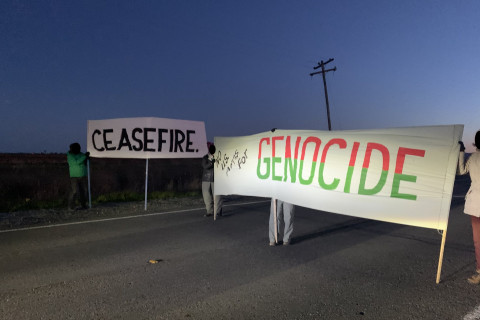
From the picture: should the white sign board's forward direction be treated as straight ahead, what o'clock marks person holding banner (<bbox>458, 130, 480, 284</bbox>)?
The person holding banner is roughly at 11 o'clock from the white sign board.

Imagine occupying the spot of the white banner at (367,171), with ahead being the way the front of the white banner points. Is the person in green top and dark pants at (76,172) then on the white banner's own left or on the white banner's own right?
on the white banner's own right

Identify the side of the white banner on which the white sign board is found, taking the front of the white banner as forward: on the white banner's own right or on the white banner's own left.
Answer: on the white banner's own right

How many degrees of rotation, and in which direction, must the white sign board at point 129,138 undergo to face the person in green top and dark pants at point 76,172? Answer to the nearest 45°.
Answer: approximately 90° to its right

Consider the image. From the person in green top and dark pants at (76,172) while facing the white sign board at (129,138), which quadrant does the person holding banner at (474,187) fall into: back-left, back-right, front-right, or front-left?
front-right

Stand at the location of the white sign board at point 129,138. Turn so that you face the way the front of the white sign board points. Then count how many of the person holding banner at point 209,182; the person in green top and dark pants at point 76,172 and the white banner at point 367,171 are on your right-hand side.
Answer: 1

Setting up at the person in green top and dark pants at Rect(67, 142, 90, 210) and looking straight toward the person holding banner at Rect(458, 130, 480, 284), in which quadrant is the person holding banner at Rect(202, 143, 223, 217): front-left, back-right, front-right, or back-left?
front-left

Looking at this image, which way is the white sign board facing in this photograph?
toward the camera

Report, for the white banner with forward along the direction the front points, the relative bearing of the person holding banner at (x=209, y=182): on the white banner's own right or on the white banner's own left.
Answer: on the white banner's own right

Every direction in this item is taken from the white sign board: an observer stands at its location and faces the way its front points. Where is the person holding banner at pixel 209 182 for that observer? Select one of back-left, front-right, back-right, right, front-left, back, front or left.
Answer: front-left

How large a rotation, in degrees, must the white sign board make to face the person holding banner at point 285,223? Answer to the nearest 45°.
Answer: approximately 45° to its left

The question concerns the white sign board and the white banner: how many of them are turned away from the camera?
0

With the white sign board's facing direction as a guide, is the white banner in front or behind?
in front

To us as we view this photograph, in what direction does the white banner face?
facing the viewer and to the left of the viewer
